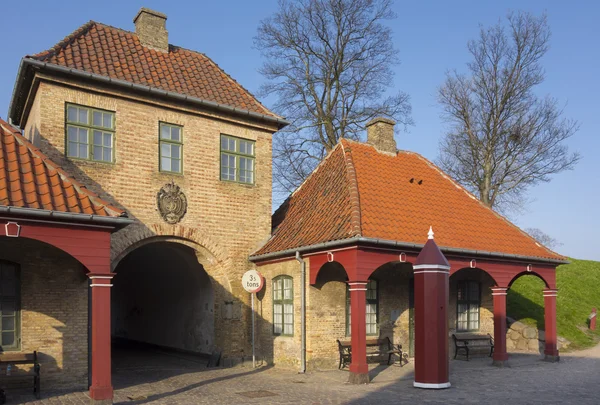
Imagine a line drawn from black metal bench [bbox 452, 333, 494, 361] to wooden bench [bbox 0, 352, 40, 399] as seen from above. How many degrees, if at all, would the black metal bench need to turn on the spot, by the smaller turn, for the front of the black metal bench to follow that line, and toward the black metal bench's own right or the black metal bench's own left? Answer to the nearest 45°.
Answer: approximately 90° to the black metal bench's own right

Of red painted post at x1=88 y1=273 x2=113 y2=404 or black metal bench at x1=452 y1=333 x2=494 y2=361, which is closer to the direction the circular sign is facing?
the red painted post

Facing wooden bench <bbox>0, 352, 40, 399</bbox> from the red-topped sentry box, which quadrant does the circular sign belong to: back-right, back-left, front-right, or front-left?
front-right

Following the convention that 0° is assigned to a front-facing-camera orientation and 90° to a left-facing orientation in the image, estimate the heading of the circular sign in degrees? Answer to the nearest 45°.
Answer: approximately 0°

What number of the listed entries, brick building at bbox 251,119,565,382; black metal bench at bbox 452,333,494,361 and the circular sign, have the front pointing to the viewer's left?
0

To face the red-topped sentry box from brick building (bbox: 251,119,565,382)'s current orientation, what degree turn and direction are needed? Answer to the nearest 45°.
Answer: approximately 45° to its right

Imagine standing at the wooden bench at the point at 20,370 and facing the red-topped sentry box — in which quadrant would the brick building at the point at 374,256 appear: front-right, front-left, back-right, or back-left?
front-left

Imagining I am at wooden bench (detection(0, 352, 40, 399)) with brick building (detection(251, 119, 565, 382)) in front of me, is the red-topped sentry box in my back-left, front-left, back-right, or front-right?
front-right

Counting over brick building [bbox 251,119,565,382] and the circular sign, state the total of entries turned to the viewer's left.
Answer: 0

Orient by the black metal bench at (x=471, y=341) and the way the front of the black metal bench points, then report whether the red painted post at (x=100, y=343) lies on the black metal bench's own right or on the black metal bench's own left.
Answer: on the black metal bench's own right

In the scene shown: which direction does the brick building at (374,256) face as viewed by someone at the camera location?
facing the viewer and to the right of the viewer

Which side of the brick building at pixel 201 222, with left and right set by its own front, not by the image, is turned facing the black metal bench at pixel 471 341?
left

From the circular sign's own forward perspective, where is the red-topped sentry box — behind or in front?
in front
